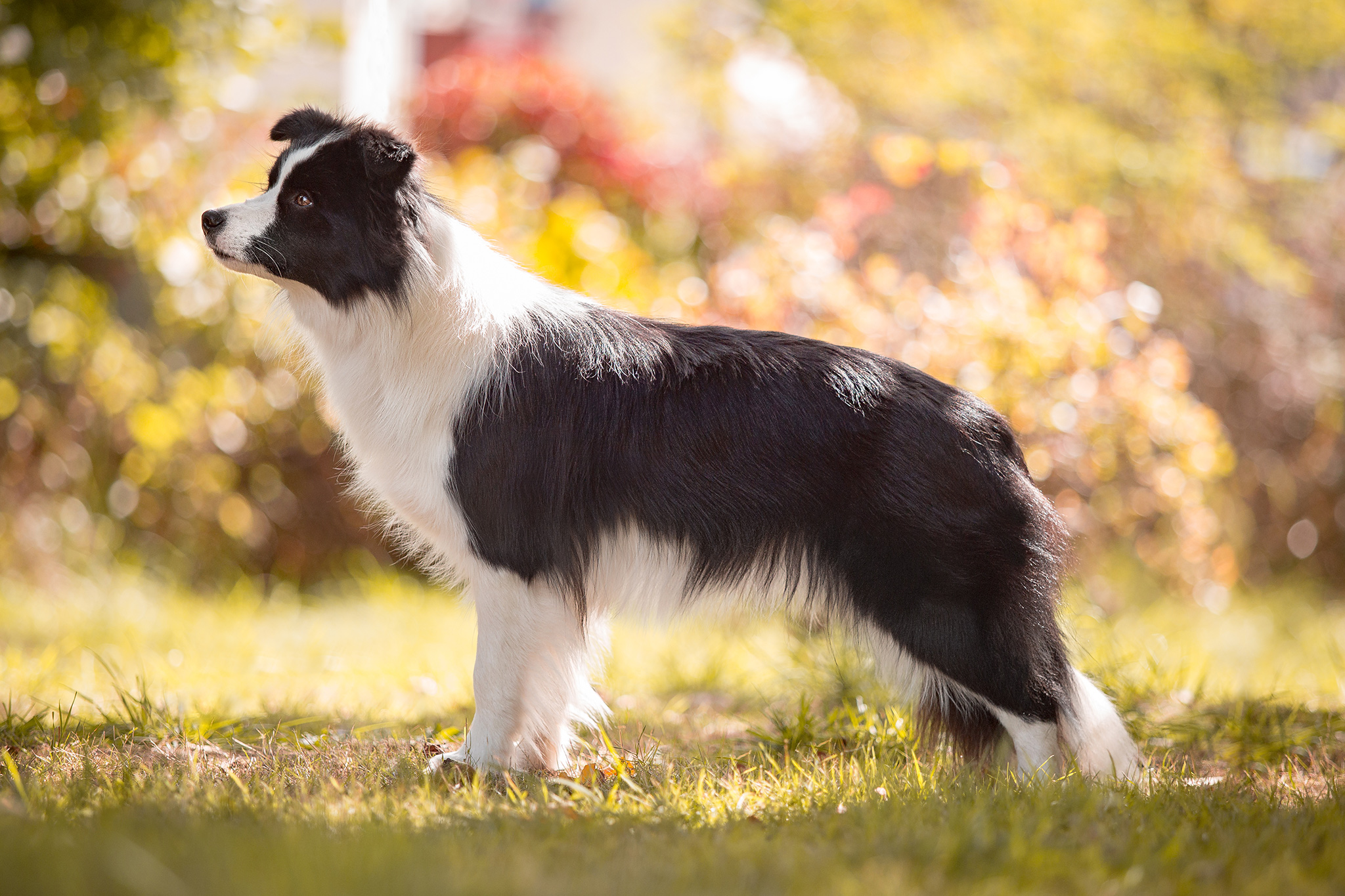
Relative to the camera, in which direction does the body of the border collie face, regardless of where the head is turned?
to the viewer's left
